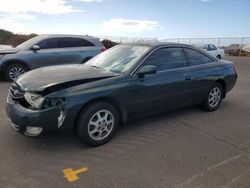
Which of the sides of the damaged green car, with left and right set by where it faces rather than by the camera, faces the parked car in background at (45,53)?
right

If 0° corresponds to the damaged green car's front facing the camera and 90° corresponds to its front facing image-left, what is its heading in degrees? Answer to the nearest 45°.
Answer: approximately 45°
